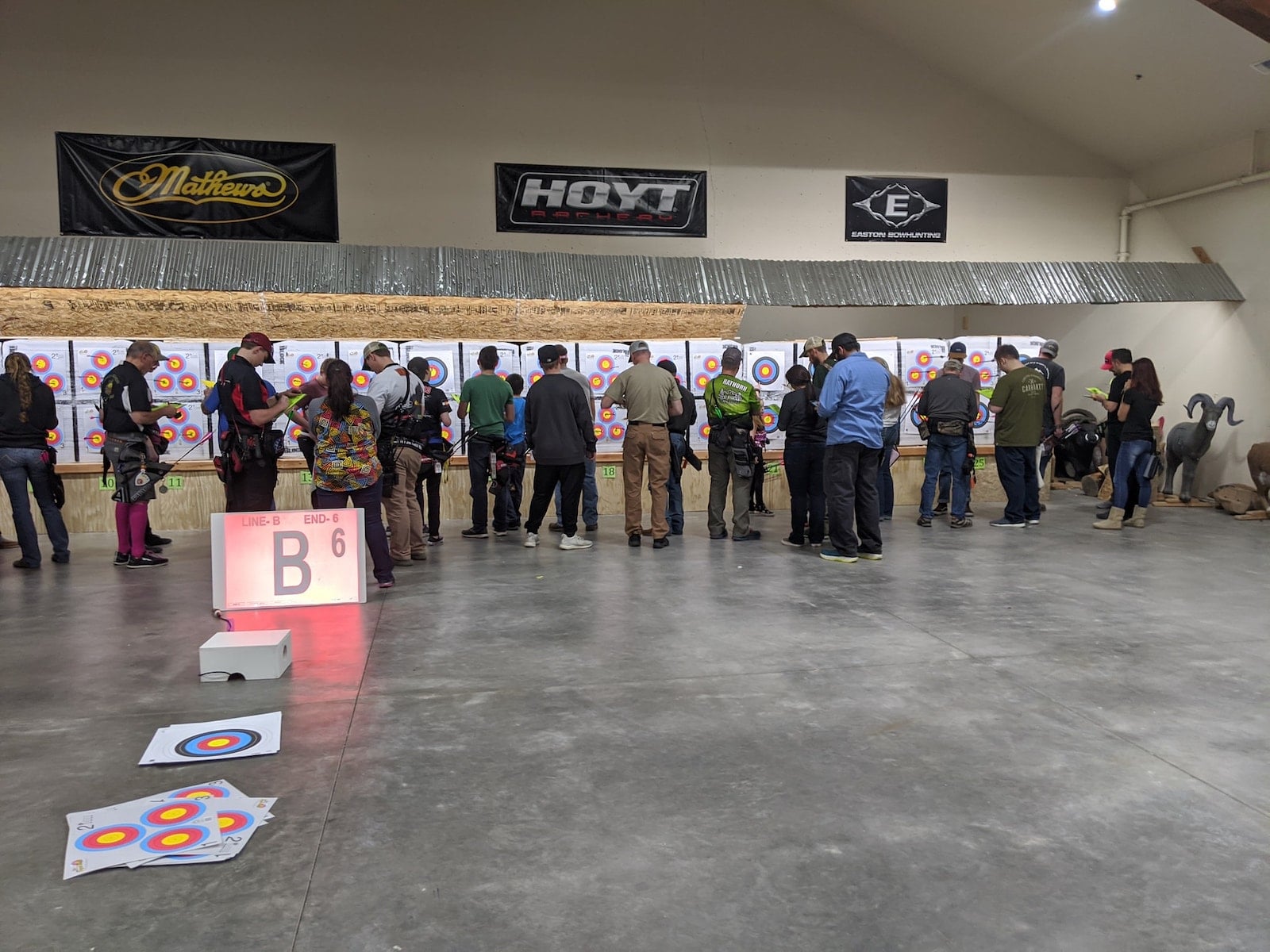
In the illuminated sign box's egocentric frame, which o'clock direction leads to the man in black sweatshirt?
The man in black sweatshirt is roughly at 8 o'clock from the illuminated sign box.

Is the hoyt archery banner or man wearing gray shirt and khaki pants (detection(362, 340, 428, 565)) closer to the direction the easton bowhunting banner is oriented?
the man wearing gray shirt and khaki pants

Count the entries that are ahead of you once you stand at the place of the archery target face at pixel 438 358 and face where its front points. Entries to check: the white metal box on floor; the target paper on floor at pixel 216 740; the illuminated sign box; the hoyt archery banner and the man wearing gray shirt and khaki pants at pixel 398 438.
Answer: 4

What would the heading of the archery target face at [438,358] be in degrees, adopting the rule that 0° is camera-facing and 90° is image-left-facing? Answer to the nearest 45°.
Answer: approximately 0°

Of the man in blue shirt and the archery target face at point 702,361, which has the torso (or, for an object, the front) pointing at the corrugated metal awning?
the man in blue shirt

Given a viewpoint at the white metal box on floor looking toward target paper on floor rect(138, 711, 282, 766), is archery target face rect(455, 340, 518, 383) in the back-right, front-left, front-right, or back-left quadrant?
back-left

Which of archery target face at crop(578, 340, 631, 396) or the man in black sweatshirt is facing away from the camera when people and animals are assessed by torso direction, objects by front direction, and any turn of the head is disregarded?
the man in black sweatshirt

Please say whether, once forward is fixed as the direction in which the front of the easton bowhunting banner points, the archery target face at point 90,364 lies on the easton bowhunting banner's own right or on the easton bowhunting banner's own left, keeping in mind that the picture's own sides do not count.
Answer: on the easton bowhunting banner's own right

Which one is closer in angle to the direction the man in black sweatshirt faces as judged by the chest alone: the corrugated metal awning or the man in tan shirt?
the corrugated metal awning

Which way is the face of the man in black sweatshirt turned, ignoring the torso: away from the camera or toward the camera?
away from the camera

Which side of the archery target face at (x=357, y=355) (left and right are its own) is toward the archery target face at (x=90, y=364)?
right
